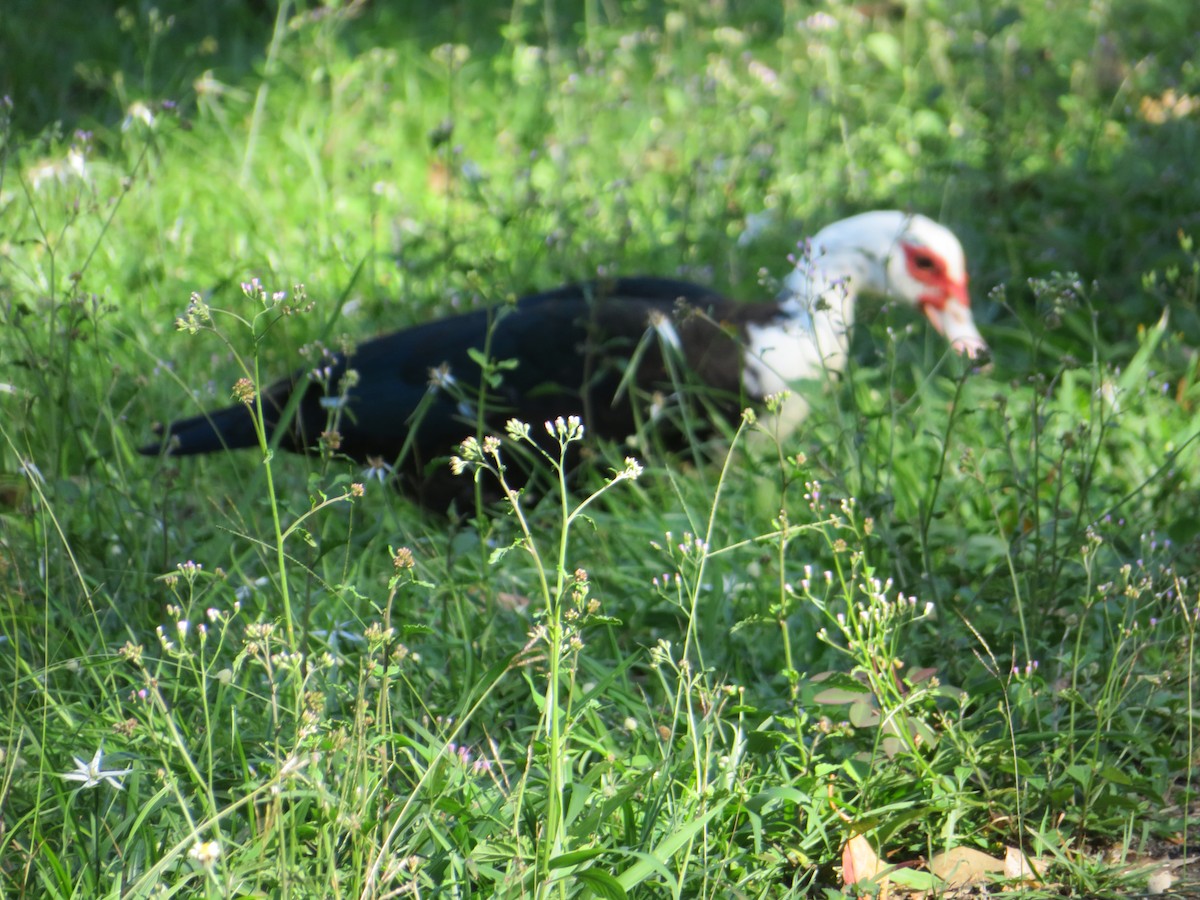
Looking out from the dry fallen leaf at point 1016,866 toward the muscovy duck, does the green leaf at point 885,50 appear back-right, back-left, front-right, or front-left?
front-right

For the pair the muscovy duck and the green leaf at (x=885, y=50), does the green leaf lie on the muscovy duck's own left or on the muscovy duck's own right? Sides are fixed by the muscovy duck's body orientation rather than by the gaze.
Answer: on the muscovy duck's own left

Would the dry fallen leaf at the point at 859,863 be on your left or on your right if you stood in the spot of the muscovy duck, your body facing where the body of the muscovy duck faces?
on your right

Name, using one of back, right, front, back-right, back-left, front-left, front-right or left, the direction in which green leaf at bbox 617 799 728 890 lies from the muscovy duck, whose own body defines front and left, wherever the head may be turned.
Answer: right

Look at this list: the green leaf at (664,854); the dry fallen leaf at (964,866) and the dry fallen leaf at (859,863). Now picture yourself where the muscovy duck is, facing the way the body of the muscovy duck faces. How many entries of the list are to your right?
3

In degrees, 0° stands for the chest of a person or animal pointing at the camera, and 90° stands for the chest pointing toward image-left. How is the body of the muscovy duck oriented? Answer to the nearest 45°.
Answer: approximately 270°

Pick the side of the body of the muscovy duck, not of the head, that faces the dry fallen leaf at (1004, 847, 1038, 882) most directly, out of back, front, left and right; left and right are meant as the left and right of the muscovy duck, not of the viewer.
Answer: right

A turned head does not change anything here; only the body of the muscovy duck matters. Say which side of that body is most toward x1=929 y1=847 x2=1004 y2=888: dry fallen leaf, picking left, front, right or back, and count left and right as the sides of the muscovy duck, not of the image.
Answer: right
